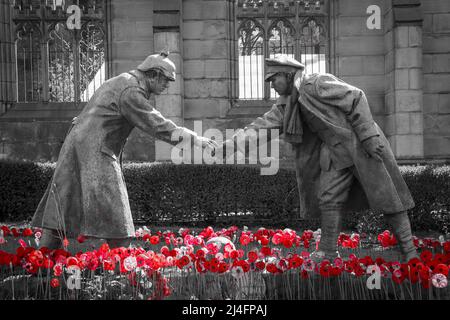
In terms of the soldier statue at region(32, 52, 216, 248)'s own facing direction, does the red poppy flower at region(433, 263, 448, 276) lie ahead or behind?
ahead

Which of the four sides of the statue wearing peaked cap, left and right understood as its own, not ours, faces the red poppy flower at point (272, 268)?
front

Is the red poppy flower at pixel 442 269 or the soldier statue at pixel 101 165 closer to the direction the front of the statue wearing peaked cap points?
the soldier statue

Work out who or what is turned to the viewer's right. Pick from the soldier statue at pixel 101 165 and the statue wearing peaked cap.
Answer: the soldier statue

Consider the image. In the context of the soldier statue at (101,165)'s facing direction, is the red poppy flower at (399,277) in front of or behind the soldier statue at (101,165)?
in front

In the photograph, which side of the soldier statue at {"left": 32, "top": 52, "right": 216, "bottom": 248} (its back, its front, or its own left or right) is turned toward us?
right

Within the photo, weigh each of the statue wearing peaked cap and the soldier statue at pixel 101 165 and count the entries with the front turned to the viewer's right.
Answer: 1

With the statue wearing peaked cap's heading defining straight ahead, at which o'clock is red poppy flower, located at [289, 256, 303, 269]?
The red poppy flower is roughly at 11 o'clock from the statue wearing peaked cap.

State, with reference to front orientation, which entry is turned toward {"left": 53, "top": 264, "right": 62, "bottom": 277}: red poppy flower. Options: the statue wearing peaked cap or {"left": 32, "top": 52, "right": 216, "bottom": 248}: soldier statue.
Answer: the statue wearing peaked cap

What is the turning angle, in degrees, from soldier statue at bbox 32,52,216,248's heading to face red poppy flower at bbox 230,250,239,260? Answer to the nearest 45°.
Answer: approximately 45° to its right

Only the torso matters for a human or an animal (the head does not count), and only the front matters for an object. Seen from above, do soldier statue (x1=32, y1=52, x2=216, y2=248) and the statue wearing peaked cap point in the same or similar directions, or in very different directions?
very different directions

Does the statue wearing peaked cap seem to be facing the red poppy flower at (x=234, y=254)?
yes

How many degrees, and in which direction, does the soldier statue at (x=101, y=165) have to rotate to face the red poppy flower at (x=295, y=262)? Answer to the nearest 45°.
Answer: approximately 45° to its right

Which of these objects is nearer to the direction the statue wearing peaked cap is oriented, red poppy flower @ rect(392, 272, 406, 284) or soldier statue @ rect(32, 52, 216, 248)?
the soldier statue

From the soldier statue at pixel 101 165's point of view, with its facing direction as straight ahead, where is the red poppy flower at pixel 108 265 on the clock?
The red poppy flower is roughly at 3 o'clock from the soldier statue.

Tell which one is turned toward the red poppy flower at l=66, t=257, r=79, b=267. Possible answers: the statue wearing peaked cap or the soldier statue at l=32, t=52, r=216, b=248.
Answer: the statue wearing peaked cap

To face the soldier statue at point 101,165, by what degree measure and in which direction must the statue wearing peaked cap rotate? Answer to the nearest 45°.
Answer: approximately 45° to its right

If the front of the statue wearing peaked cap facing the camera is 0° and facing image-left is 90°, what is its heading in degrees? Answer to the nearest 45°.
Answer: approximately 45°
